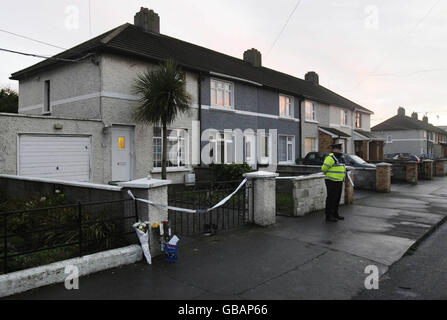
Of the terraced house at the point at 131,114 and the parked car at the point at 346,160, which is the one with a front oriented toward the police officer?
the terraced house

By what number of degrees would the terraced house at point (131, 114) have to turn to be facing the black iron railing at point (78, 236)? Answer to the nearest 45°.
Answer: approximately 45° to its right

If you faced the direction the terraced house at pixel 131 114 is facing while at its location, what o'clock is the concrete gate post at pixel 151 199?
The concrete gate post is roughly at 1 o'clock from the terraced house.

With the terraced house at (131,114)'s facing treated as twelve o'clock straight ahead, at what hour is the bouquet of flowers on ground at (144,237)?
The bouquet of flowers on ground is roughly at 1 o'clock from the terraced house.

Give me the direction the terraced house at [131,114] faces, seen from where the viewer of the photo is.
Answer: facing the viewer and to the right of the viewer

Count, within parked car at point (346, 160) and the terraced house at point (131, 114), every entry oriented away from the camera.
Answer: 0

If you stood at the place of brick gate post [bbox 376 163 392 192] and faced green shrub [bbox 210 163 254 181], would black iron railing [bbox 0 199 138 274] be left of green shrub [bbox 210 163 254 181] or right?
left

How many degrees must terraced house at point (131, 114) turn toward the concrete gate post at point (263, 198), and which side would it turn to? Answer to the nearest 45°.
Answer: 0° — it already faces it

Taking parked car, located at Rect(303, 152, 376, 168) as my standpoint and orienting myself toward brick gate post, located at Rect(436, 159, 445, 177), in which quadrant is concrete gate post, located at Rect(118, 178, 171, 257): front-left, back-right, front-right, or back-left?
back-right
